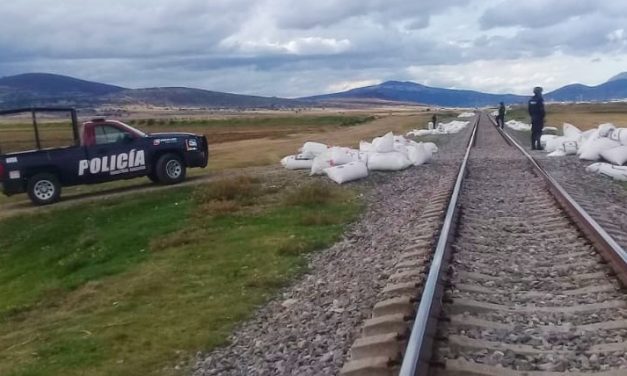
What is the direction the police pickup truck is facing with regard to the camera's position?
facing to the right of the viewer

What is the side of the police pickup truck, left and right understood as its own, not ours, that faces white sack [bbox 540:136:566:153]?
front

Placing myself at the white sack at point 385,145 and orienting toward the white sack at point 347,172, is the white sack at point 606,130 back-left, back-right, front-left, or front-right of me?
back-left

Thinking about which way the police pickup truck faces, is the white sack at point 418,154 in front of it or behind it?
in front

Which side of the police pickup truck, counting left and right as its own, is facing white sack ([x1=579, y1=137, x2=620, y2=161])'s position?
front

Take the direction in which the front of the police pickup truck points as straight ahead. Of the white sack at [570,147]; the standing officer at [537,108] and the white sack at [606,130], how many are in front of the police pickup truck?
3

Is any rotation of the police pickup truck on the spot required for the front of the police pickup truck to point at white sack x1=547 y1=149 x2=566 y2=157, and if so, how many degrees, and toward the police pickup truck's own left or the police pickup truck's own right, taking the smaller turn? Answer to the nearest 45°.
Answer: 0° — it already faces it
